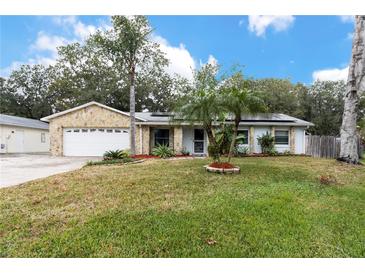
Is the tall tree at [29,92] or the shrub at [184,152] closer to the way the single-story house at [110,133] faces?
the shrub

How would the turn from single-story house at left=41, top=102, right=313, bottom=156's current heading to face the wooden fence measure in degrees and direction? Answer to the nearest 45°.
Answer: approximately 90° to its left

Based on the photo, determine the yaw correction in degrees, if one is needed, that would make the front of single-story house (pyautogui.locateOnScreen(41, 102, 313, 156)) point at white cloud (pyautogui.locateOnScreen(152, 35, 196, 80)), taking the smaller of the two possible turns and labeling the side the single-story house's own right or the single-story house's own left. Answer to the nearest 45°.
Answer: approximately 135° to the single-story house's own left

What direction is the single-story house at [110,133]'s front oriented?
toward the camera

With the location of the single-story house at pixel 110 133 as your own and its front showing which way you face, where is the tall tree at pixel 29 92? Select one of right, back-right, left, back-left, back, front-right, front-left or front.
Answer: back-right

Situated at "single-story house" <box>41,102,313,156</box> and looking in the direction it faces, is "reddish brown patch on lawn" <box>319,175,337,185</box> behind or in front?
in front
